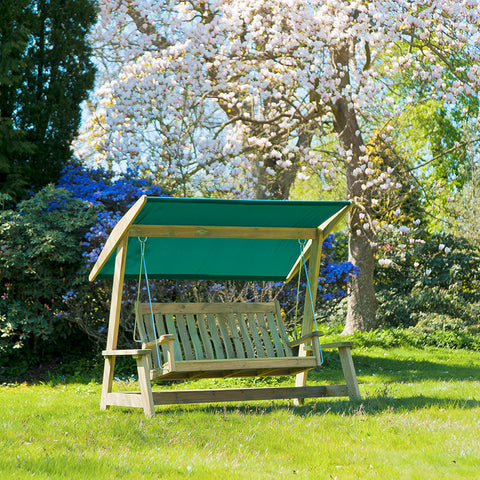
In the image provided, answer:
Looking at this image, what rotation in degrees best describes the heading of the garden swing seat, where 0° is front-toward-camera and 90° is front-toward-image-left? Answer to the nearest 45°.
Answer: approximately 315°

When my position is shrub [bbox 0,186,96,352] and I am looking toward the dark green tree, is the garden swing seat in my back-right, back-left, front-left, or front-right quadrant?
back-right

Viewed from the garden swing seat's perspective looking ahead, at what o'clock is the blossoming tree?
The blossoming tree is roughly at 8 o'clock from the garden swing seat.

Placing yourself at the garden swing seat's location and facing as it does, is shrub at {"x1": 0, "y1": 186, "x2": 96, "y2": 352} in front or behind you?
behind
